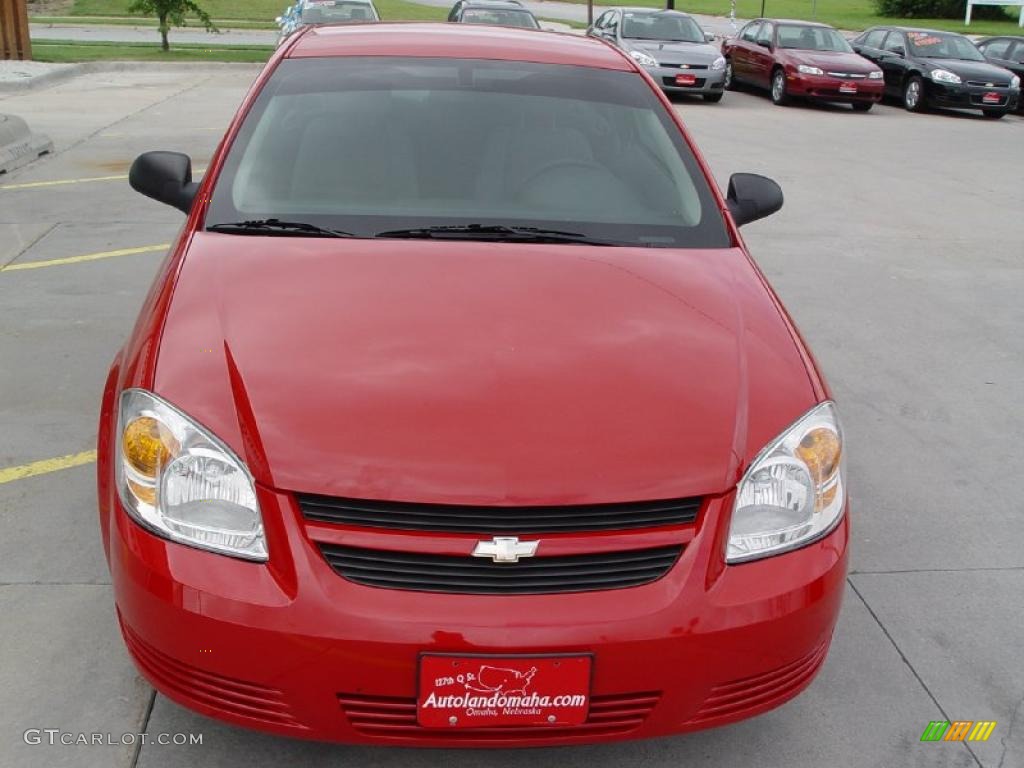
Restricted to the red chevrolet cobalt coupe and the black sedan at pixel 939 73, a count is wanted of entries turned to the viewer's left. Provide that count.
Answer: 0

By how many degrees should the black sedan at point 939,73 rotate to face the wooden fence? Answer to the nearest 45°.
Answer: approximately 135° to its right

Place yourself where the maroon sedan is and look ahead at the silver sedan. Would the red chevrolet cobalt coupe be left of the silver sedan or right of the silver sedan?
left

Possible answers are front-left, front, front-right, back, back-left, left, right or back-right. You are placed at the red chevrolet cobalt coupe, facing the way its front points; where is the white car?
back

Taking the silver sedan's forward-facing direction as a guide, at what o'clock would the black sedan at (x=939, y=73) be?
The black sedan is roughly at 10 o'clock from the silver sedan.

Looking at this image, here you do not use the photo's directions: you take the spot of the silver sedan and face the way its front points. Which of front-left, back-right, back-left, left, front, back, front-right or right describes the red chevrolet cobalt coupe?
front-right

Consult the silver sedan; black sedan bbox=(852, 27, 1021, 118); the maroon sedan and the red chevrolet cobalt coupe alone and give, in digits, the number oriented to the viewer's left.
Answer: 0

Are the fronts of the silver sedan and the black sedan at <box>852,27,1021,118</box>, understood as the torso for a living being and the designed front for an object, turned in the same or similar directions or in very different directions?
same or similar directions

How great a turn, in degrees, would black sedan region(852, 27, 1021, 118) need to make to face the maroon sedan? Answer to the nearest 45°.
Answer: approximately 135° to its right

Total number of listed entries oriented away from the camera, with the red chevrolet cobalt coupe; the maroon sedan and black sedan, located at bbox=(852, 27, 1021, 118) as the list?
0

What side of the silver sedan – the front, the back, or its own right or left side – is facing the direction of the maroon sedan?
left

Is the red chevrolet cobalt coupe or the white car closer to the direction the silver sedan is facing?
the red chevrolet cobalt coupe

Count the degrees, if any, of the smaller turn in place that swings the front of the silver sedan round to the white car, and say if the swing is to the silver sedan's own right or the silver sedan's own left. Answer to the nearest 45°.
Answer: approximately 135° to the silver sedan's own right

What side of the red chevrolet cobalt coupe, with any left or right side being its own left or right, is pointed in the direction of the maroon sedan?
back

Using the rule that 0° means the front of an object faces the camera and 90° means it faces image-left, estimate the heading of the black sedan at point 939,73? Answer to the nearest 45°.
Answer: approximately 315°

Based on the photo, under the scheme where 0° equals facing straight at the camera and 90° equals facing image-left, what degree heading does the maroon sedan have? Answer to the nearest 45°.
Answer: approximately 315°

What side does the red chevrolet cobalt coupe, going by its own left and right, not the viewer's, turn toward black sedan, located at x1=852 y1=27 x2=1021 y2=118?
back

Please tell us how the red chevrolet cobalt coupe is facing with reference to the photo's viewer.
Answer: facing the viewer

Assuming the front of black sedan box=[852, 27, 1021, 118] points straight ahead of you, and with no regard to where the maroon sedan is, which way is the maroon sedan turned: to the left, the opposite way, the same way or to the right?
the same way
